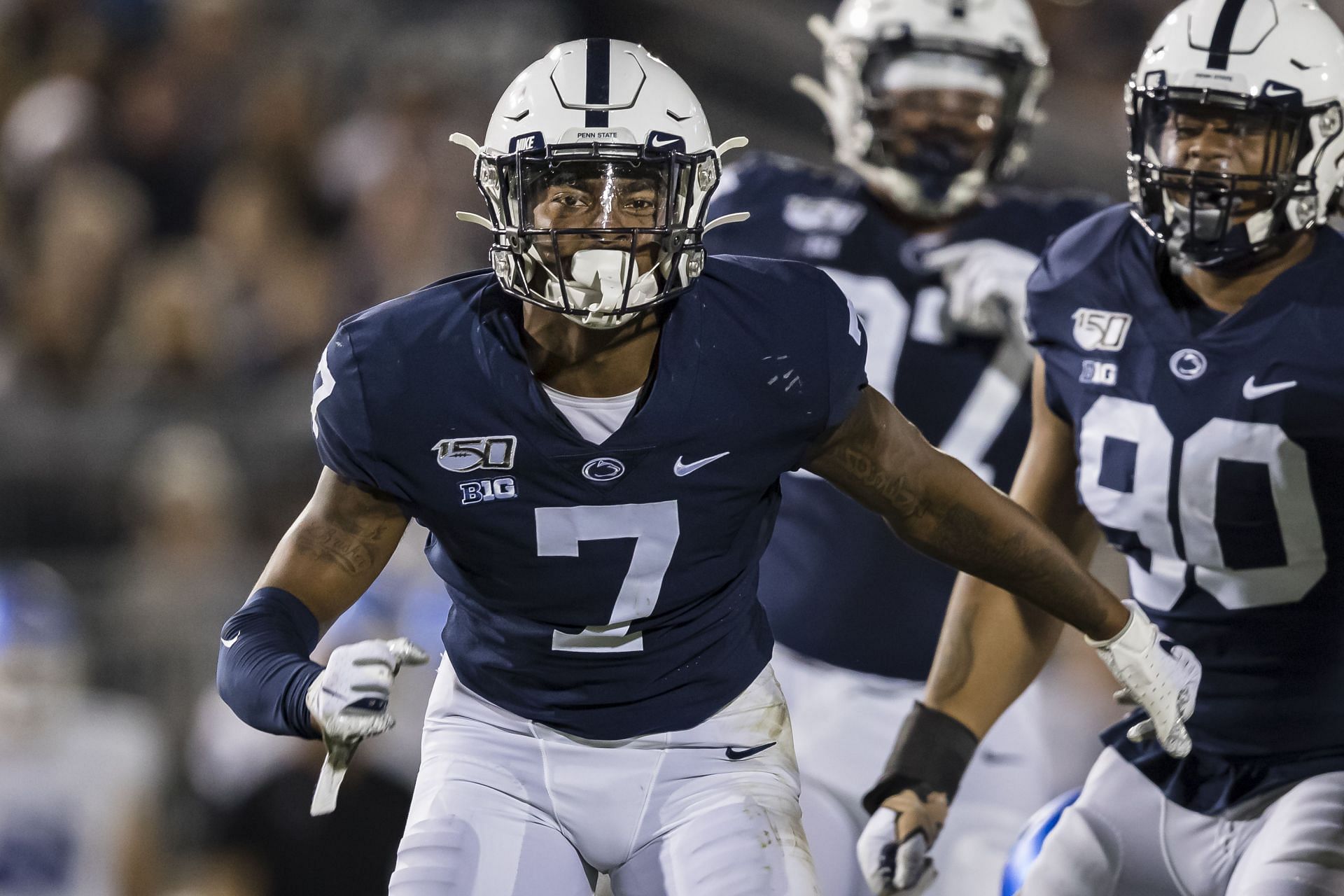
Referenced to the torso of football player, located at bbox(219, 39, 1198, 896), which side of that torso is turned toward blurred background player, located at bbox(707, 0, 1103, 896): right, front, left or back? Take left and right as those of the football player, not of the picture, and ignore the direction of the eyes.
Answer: back

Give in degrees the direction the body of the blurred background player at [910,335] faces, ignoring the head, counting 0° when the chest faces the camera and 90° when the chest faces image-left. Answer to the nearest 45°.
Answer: approximately 0°

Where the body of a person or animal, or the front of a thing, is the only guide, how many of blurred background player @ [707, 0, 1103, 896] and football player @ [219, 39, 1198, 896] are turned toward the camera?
2

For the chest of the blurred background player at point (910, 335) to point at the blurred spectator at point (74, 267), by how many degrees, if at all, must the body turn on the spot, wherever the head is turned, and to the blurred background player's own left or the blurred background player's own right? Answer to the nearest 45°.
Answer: approximately 135° to the blurred background player's own right

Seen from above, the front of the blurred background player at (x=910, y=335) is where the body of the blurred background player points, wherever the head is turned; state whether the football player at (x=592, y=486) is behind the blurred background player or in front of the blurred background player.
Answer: in front

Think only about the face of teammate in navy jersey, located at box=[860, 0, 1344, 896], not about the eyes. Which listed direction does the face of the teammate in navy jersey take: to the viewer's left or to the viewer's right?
to the viewer's left

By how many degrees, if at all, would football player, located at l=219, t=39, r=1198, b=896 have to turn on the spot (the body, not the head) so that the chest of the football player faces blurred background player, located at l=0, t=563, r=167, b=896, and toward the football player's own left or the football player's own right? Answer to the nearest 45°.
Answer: approximately 135° to the football player's own right

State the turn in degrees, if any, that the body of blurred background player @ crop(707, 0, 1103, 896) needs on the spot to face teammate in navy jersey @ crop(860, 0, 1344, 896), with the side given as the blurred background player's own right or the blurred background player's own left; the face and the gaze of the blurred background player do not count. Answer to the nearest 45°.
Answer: approximately 45° to the blurred background player's own left
